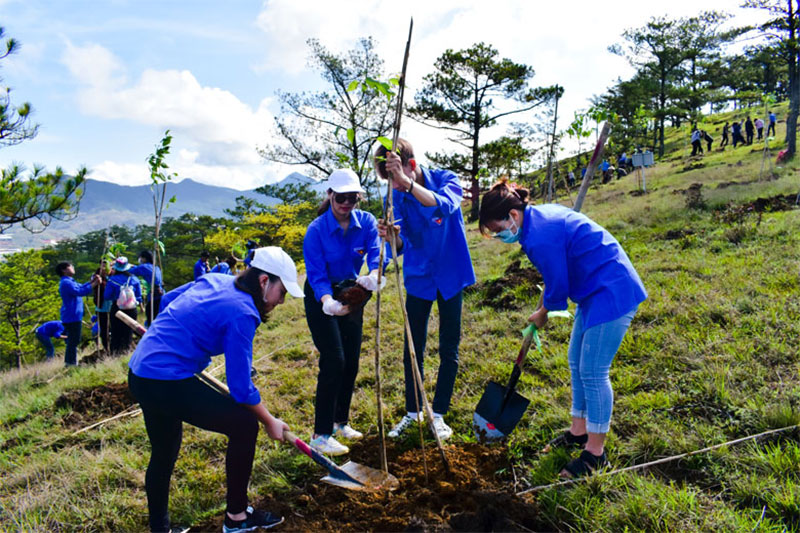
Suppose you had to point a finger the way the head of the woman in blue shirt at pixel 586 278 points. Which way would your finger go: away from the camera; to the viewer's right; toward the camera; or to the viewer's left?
to the viewer's left

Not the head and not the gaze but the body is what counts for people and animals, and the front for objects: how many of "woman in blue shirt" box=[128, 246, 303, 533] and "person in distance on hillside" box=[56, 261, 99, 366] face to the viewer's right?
2

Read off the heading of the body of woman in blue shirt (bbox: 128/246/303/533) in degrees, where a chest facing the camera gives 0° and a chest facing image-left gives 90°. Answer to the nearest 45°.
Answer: approximately 270°

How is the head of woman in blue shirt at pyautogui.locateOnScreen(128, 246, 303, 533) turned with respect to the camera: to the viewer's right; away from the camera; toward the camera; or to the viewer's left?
to the viewer's right

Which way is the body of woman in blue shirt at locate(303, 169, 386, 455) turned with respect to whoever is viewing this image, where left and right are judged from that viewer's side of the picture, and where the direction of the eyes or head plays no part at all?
facing the viewer and to the right of the viewer

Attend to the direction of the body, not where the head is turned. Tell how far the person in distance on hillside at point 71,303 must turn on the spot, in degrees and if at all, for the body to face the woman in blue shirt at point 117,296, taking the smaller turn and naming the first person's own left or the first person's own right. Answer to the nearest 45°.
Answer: approximately 45° to the first person's own right

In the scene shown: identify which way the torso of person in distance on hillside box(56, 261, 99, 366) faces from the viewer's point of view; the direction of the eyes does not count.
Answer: to the viewer's right

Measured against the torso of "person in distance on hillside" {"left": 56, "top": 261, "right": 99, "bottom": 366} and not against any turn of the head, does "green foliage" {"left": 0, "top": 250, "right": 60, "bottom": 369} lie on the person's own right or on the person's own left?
on the person's own left

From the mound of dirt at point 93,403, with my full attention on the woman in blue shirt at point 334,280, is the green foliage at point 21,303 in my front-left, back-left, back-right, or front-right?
back-left

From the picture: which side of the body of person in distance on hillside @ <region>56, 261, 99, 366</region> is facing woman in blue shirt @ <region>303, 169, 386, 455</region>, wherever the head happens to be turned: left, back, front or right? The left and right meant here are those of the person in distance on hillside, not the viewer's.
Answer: right

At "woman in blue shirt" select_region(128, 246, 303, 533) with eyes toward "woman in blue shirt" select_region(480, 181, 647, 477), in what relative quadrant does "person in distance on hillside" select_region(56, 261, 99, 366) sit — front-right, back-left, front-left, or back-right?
back-left
